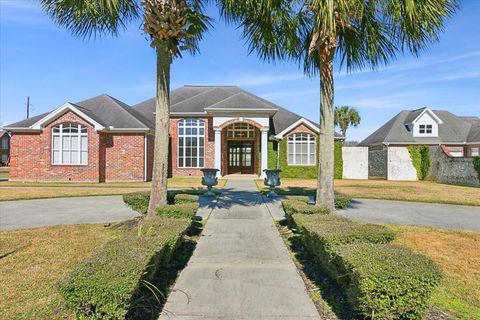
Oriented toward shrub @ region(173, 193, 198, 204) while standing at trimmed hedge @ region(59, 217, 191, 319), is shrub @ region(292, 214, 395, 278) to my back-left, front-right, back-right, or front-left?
front-right

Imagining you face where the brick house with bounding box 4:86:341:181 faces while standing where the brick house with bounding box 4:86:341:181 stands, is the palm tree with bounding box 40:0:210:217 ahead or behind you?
ahead

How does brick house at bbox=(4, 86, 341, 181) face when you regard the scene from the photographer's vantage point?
facing the viewer

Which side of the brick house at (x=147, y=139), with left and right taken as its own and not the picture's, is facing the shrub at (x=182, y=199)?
front

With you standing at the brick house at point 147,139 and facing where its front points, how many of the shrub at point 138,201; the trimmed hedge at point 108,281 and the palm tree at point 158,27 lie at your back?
0

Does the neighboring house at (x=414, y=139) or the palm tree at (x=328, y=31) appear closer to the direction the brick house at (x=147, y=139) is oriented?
the palm tree

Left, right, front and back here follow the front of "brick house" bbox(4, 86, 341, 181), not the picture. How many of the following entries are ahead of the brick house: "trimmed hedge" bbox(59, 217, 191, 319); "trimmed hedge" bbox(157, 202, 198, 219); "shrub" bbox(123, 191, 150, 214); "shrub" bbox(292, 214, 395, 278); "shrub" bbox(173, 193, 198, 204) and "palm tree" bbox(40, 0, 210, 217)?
6

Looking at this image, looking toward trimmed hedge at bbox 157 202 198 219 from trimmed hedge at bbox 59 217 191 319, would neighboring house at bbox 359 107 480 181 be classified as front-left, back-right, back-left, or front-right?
front-right

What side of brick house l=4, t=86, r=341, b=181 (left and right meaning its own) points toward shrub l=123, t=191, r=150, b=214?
front

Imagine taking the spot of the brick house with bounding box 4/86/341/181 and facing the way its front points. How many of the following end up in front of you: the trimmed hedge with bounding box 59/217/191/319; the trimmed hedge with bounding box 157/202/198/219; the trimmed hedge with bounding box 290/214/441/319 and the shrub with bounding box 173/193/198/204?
4

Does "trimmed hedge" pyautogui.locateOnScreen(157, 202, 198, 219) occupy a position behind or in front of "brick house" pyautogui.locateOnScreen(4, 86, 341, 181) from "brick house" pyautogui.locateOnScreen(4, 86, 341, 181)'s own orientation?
in front

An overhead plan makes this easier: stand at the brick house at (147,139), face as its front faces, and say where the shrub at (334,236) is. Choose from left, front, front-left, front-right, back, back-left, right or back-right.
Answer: front

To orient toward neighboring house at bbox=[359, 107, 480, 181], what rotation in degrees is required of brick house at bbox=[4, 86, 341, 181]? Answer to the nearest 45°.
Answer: approximately 90° to its left
